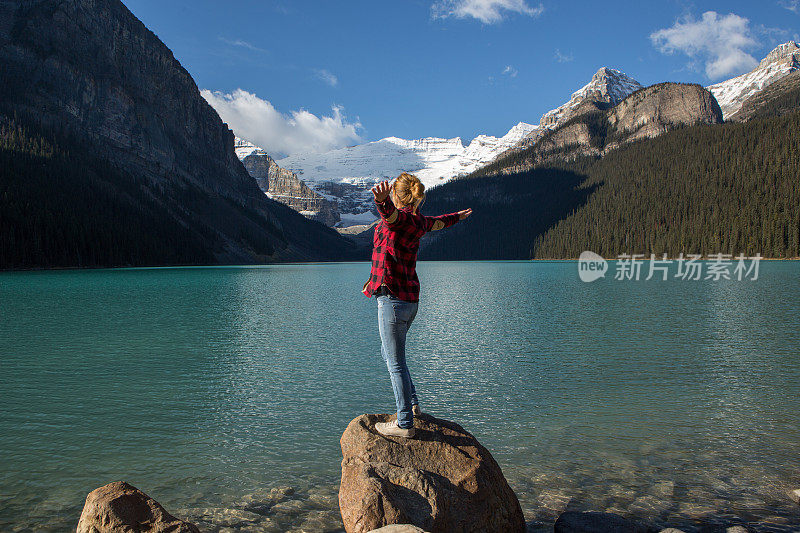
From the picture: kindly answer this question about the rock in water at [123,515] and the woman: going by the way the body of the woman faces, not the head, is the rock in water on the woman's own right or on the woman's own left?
on the woman's own left

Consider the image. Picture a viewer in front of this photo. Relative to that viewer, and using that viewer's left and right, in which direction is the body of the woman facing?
facing away from the viewer and to the left of the viewer
